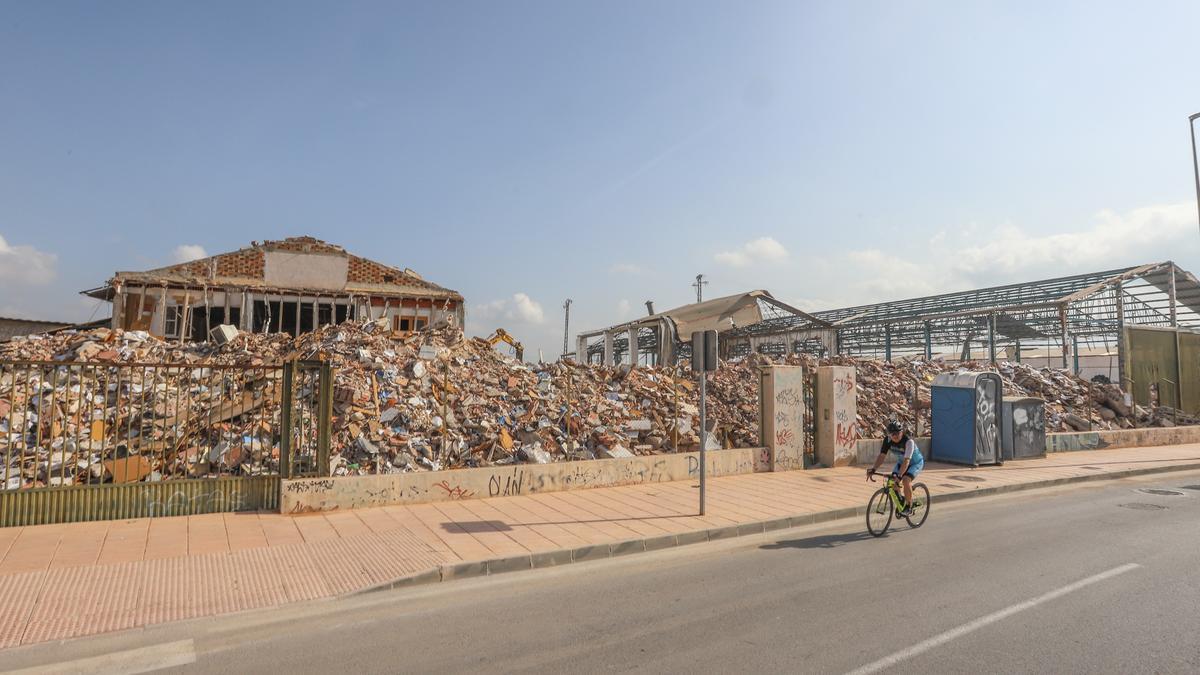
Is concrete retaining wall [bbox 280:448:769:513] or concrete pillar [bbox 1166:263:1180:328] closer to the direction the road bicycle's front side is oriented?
the concrete retaining wall

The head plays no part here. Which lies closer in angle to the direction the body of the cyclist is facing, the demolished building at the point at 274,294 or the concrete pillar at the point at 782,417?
the demolished building

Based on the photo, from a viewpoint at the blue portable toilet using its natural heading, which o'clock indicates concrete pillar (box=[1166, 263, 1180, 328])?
The concrete pillar is roughly at 8 o'clock from the blue portable toilet.

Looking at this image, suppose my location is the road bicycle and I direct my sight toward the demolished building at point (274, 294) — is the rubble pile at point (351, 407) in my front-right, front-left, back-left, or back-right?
front-left

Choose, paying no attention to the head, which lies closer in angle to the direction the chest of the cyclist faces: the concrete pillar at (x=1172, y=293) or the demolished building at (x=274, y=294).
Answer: the demolished building

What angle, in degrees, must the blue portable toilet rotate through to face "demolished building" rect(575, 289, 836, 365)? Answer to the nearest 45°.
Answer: approximately 180°

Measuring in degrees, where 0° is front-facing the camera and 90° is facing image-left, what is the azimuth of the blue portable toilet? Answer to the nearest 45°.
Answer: approximately 315°

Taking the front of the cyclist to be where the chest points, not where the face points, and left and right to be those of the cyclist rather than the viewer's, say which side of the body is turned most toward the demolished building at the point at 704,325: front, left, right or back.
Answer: right

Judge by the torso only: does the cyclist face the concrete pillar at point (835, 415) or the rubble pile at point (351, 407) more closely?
the rubble pile

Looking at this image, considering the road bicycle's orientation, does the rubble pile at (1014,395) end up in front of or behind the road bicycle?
behind

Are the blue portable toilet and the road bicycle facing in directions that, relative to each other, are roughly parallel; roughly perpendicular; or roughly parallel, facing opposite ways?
roughly perpendicular
